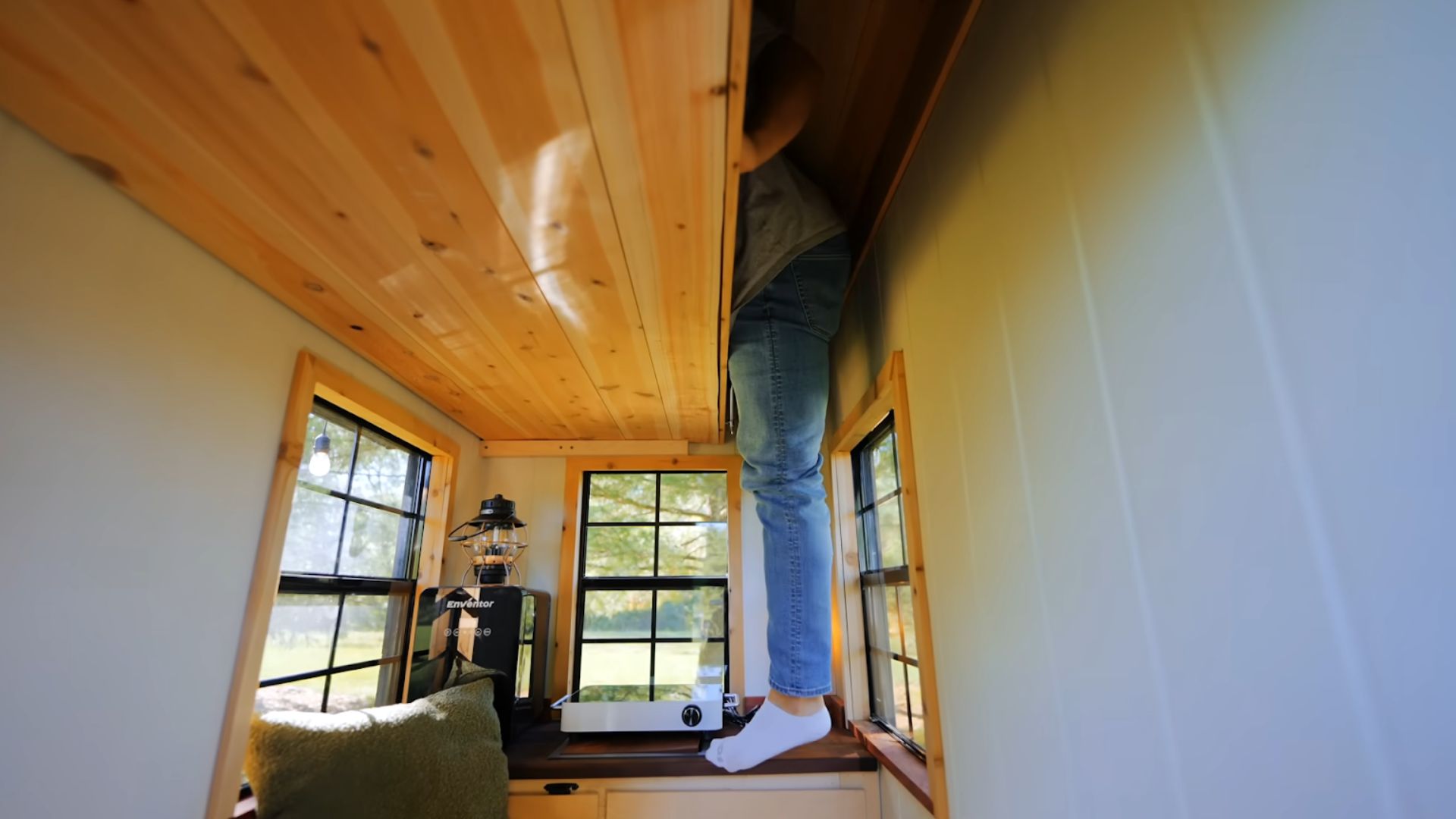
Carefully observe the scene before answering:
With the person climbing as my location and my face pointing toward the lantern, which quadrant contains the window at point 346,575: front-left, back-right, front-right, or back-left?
front-left

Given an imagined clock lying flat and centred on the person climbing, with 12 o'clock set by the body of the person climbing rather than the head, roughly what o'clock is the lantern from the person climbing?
The lantern is roughly at 1 o'clock from the person climbing.

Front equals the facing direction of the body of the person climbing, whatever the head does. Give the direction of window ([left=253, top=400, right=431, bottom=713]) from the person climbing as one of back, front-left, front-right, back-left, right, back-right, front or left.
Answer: front

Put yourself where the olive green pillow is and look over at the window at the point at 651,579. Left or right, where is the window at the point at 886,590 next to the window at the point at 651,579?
right

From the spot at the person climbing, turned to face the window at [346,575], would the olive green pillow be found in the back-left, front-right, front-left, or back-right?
front-left

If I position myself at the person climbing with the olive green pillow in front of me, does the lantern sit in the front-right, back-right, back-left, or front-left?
front-right

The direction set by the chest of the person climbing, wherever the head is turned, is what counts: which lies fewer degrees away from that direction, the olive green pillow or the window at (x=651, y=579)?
the olive green pillow

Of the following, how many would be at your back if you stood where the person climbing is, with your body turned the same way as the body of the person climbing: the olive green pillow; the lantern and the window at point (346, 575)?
0

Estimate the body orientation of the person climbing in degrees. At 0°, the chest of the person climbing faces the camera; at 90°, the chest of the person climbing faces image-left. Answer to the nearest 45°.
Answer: approximately 90°
